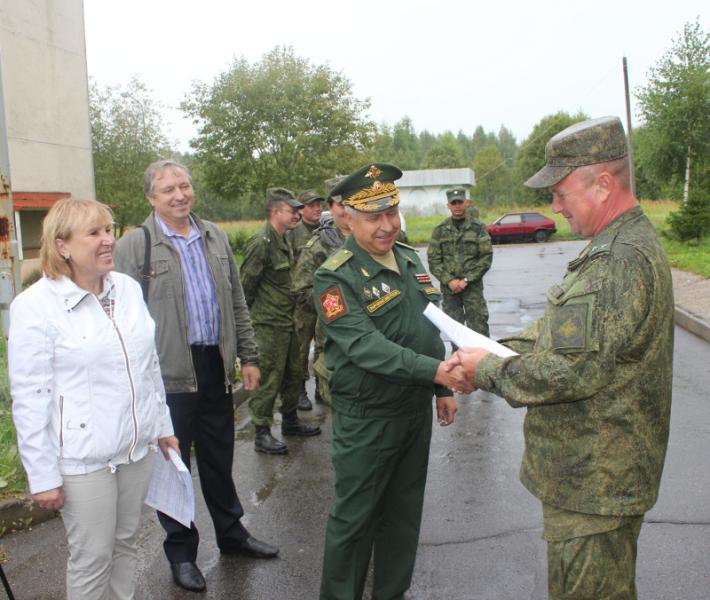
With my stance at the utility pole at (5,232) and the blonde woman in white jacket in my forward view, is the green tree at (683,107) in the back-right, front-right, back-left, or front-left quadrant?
back-left

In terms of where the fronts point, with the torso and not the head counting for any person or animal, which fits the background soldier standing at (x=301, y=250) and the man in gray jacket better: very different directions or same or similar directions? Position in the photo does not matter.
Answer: same or similar directions

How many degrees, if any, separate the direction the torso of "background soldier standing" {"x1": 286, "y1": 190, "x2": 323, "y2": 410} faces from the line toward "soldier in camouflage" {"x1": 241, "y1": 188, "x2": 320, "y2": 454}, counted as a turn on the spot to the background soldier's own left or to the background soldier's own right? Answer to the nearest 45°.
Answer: approximately 45° to the background soldier's own right

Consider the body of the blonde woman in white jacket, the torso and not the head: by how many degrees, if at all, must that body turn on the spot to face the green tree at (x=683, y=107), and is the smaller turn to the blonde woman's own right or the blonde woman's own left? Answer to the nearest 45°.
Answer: approximately 90° to the blonde woman's own left

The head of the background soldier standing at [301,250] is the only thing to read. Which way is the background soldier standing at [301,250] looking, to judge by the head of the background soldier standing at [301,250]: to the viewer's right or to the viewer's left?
to the viewer's right

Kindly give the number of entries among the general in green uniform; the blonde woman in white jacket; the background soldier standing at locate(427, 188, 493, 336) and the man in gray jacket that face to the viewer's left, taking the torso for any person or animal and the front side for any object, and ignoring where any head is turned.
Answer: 0

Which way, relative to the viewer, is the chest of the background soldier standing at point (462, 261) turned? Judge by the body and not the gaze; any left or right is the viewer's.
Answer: facing the viewer

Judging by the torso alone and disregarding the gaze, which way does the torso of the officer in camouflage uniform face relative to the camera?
to the viewer's left

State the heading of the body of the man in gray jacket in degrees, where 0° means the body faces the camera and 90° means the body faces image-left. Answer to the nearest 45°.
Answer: approximately 315°

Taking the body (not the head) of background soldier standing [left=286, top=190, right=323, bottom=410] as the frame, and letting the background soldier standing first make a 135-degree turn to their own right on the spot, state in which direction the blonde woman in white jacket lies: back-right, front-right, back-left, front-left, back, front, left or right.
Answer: left

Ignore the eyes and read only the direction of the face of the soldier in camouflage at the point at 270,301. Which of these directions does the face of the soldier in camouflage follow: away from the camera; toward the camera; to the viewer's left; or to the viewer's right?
to the viewer's right

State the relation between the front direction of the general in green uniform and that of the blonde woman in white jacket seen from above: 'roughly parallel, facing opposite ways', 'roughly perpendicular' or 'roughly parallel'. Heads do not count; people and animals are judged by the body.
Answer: roughly parallel

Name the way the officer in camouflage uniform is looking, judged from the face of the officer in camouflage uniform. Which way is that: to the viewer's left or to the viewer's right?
to the viewer's left

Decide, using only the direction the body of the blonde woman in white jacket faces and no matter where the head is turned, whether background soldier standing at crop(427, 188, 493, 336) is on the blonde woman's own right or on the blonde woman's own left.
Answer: on the blonde woman's own left

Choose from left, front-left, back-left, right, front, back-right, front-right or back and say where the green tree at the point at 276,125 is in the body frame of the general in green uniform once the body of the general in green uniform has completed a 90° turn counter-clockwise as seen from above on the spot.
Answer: front-left
